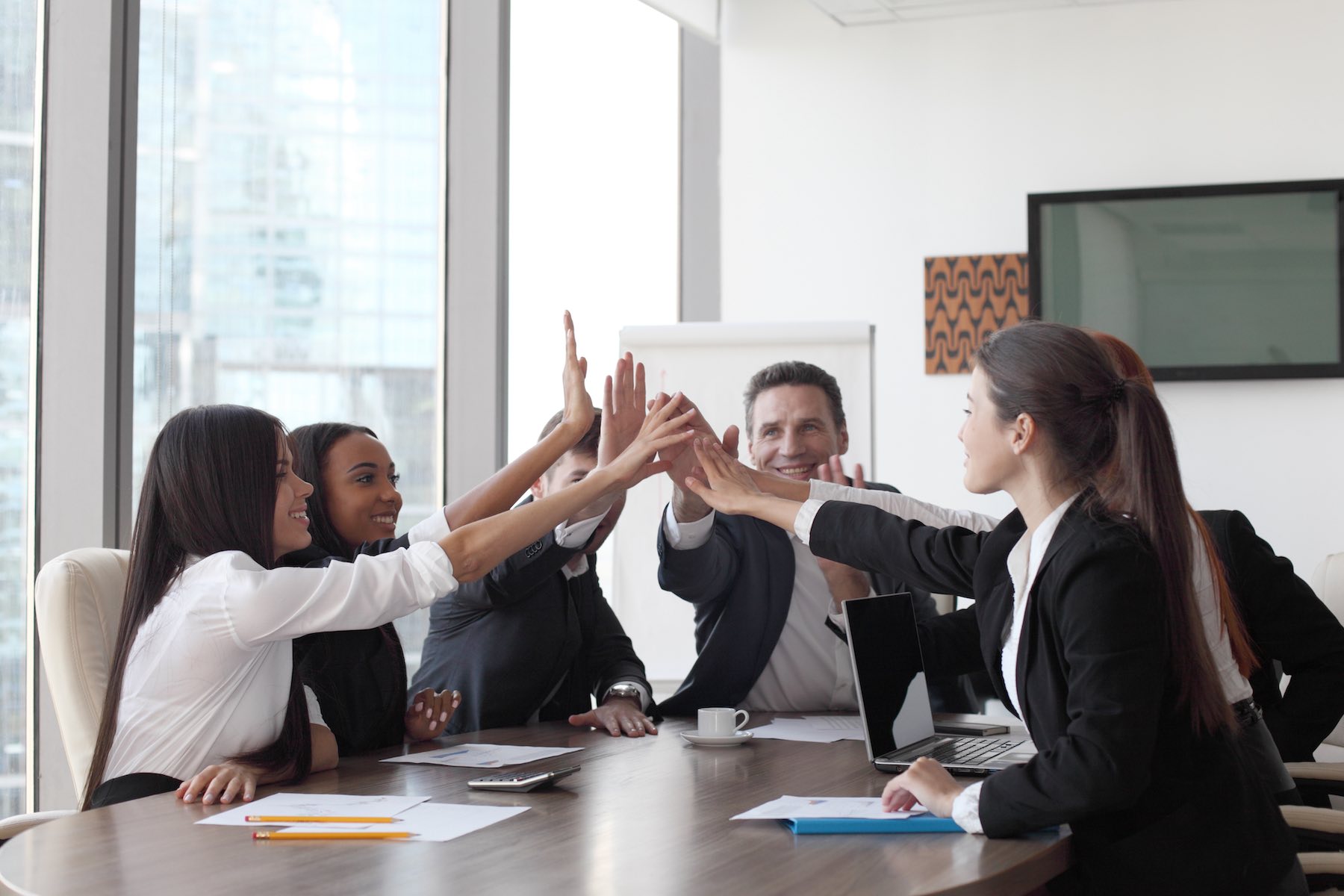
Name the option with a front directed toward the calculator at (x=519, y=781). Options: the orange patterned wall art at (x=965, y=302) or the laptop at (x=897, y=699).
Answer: the orange patterned wall art

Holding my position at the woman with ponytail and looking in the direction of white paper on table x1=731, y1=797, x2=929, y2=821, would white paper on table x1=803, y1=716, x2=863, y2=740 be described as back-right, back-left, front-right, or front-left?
front-right

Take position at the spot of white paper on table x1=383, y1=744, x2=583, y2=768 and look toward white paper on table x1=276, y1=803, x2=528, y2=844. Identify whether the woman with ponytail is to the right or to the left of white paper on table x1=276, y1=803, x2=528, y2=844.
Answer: left

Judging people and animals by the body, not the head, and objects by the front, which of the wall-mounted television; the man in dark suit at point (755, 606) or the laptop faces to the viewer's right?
the laptop

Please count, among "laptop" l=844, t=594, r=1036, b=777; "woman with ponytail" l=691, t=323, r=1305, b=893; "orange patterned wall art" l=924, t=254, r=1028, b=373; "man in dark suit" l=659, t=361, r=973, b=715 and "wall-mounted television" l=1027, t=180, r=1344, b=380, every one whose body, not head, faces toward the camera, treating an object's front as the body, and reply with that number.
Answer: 3

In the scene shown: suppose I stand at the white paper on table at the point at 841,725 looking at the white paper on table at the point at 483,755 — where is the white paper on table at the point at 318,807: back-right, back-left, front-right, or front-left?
front-left

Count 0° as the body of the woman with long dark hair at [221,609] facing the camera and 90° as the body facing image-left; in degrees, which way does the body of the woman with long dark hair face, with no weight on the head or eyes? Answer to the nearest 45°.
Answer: approximately 270°

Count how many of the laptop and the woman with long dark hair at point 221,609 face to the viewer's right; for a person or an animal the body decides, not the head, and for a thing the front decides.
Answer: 2

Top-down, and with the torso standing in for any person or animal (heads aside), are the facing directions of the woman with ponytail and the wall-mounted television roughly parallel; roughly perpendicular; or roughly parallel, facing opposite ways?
roughly perpendicular

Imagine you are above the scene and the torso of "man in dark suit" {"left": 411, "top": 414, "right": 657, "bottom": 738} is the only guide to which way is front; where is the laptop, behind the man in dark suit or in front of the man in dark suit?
in front

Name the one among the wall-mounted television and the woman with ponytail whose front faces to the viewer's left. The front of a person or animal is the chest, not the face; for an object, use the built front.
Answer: the woman with ponytail

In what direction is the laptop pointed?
to the viewer's right

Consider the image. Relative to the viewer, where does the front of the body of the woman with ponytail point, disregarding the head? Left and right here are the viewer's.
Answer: facing to the left of the viewer

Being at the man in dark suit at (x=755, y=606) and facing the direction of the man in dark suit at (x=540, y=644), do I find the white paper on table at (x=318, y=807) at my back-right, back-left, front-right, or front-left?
front-left

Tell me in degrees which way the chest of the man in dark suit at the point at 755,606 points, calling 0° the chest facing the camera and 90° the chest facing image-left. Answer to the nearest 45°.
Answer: approximately 0°

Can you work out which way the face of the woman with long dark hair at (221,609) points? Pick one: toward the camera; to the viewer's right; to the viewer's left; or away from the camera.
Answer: to the viewer's right

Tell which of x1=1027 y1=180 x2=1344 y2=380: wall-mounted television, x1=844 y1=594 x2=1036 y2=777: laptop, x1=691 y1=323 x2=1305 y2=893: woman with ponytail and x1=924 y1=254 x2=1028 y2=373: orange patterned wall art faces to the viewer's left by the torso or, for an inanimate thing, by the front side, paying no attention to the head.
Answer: the woman with ponytail
